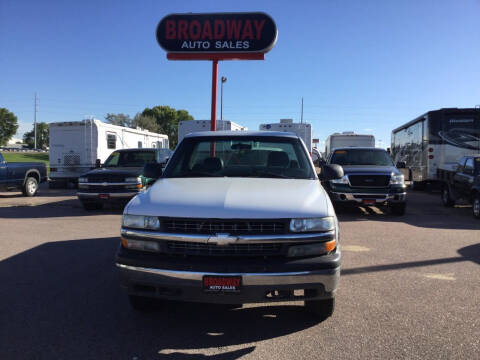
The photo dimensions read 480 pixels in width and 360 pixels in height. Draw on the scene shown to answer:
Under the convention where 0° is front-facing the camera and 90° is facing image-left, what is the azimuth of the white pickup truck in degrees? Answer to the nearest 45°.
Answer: approximately 0°

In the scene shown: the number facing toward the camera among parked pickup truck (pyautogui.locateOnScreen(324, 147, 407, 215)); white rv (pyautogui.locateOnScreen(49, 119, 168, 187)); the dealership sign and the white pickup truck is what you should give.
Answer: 3

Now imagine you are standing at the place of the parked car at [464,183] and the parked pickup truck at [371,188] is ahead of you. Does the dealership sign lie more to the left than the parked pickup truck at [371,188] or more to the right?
right

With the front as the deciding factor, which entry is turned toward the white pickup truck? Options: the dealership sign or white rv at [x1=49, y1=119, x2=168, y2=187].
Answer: the dealership sign

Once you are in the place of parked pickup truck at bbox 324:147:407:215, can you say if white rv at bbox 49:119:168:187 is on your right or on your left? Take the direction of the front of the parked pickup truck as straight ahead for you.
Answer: on your right

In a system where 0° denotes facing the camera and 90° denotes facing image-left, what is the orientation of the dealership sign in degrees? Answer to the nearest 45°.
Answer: approximately 0°

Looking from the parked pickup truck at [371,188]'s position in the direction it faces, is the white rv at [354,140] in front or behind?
behind

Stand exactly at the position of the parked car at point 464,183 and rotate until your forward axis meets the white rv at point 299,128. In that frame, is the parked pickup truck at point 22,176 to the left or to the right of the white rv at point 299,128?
left
